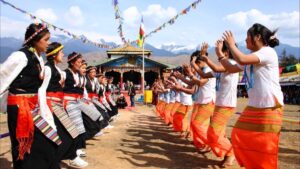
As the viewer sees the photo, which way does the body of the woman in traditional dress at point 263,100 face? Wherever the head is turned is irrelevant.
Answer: to the viewer's left

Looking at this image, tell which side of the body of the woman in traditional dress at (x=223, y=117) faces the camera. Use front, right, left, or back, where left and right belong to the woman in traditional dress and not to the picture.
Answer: left

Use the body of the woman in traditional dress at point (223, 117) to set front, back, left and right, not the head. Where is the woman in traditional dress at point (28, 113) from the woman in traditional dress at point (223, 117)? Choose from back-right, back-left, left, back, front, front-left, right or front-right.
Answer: front-left

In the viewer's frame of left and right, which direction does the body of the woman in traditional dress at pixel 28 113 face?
facing to the right of the viewer

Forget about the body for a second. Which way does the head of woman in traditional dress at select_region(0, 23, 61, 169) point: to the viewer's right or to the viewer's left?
to the viewer's right

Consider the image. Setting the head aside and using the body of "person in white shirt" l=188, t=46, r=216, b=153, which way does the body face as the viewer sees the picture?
to the viewer's left

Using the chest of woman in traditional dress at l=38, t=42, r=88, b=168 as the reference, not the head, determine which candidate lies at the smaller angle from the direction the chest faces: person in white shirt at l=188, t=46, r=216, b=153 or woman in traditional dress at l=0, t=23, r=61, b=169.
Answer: the person in white shirt

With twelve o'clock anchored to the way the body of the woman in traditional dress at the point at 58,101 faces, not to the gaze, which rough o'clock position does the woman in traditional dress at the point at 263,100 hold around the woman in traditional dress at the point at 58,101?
the woman in traditional dress at the point at 263,100 is roughly at 1 o'clock from the woman in traditional dress at the point at 58,101.
